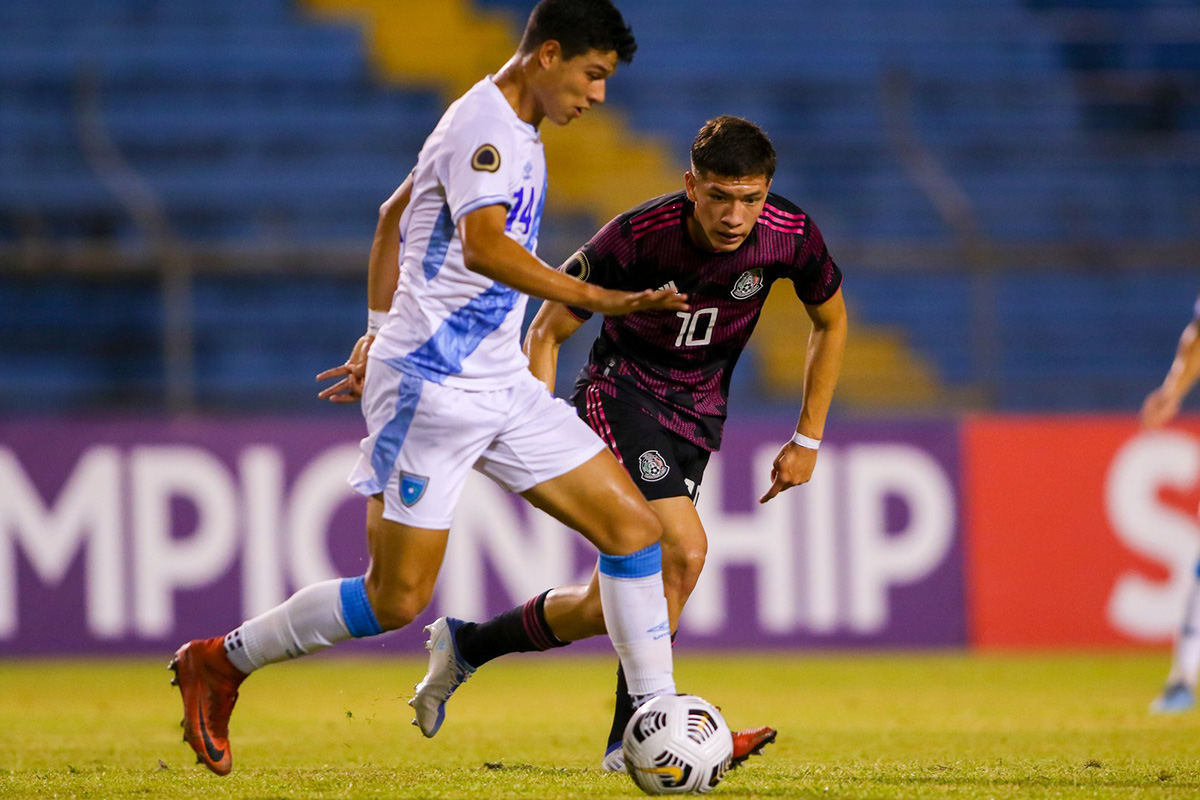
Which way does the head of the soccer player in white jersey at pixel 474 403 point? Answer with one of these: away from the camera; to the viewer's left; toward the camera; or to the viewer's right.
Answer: to the viewer's right

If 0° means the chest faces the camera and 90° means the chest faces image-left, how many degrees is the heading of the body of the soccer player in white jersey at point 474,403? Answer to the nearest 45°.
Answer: approximately 270°

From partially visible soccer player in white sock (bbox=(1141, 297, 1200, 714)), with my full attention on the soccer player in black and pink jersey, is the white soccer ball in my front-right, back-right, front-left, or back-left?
front-left

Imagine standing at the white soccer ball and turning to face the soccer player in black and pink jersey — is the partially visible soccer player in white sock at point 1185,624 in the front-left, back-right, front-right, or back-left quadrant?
front-right

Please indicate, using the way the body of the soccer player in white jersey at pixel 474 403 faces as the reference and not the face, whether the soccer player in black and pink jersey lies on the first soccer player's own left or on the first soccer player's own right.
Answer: on the first soccer player's own left

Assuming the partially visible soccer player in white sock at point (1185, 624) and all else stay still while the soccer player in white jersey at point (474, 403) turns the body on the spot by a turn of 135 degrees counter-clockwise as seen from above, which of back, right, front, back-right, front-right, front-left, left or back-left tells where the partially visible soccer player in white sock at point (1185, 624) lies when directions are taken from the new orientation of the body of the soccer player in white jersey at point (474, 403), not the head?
right

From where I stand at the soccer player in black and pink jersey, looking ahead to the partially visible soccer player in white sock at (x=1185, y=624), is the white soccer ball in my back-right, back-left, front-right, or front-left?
back-right

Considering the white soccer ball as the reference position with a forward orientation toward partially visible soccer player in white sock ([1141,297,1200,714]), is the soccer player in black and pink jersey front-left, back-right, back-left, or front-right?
front-left
